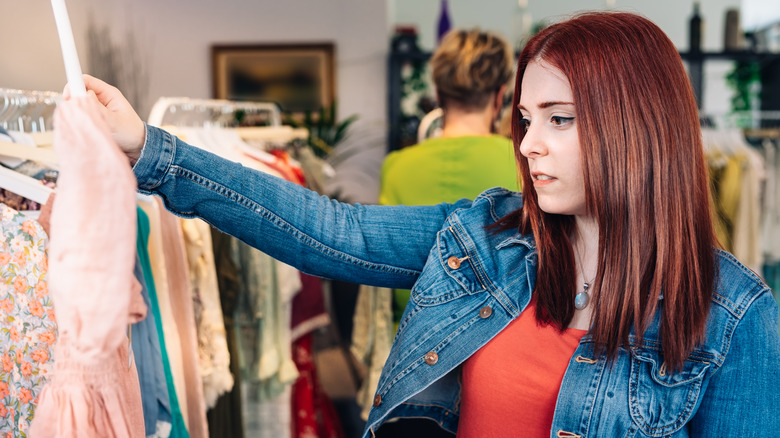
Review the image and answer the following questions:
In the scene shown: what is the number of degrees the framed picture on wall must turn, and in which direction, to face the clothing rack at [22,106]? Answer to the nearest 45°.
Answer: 0° — it already faces it

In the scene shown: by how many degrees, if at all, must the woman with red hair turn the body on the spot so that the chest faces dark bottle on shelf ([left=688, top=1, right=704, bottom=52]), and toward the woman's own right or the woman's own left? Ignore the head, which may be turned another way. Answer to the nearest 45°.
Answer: approximately 135° to the woman's own right

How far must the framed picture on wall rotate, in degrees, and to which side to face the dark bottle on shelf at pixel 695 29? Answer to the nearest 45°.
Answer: approximately 90° to its left

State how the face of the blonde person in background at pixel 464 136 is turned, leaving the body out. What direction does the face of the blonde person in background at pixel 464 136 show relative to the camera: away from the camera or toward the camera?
away from the camera

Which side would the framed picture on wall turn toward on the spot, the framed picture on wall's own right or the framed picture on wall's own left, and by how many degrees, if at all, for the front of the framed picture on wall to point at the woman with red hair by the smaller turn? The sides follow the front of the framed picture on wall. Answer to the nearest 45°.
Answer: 0° — it already faces them

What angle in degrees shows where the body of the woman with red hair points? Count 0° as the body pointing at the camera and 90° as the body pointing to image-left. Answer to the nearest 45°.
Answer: approximately 45°
